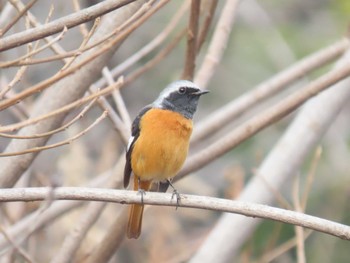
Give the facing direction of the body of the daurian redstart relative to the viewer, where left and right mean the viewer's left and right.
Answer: facing the viewer and to the right of the viewer

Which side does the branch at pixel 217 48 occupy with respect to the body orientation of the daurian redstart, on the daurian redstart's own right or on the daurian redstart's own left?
on the daurian redstart's own left
